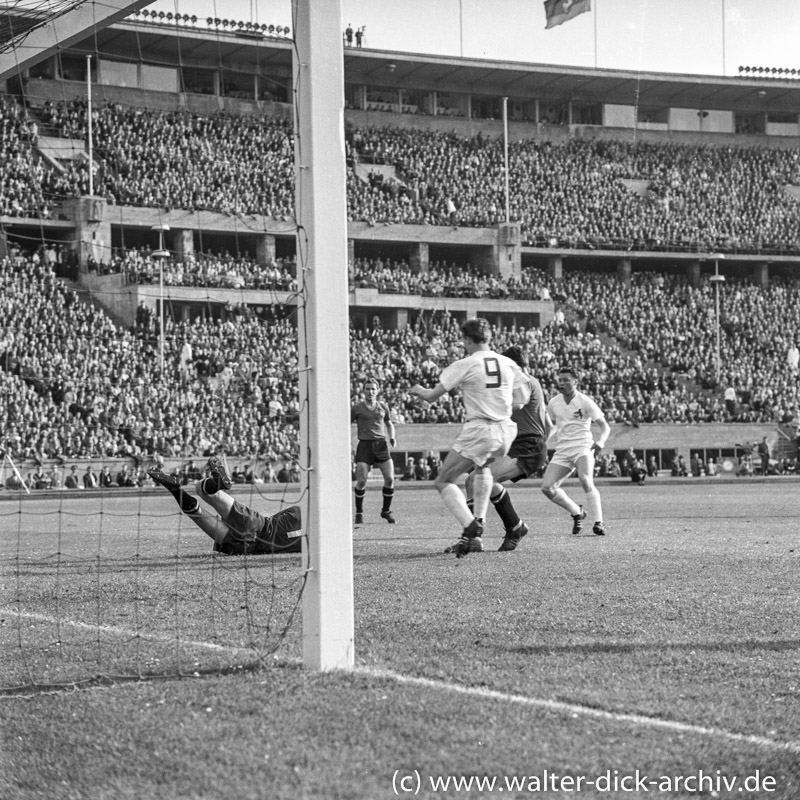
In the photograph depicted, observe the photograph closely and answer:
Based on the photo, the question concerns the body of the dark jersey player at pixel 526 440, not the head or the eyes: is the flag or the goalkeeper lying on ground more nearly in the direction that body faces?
the goalkeeper lying on ground

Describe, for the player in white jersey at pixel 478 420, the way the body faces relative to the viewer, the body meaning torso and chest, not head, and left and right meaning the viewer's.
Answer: facing away from the viewer and to the left of the viewer

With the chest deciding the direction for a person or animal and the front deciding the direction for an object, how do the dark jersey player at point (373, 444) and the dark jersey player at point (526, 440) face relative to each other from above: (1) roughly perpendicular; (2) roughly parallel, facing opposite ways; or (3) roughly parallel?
roughly perpendicular

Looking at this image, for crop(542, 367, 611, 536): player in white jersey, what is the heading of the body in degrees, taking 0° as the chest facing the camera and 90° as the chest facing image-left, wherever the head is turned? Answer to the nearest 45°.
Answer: approximately 45°

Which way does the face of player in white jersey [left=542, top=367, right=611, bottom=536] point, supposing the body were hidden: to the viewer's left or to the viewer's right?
to the viewer's left

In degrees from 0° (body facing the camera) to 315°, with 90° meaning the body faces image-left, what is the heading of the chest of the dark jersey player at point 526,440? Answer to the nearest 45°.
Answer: approximately 90°

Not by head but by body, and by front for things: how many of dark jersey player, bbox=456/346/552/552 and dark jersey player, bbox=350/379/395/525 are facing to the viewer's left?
1
